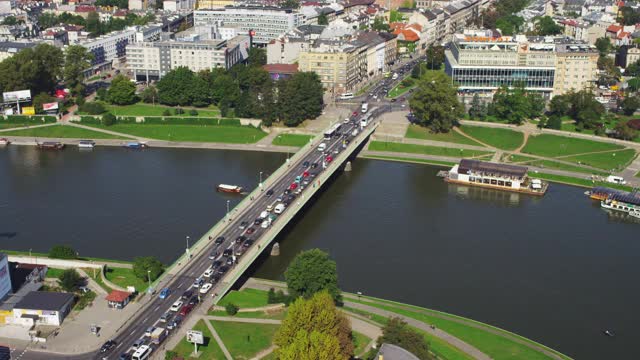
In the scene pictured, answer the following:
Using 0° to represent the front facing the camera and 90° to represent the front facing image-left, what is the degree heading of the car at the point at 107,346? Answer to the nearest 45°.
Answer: approximately 45°

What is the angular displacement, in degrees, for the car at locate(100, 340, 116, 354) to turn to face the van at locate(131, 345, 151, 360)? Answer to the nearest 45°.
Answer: approximately 90° to its left

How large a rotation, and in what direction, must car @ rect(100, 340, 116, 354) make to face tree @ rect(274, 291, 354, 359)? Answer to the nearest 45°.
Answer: approximately 90° to its left
